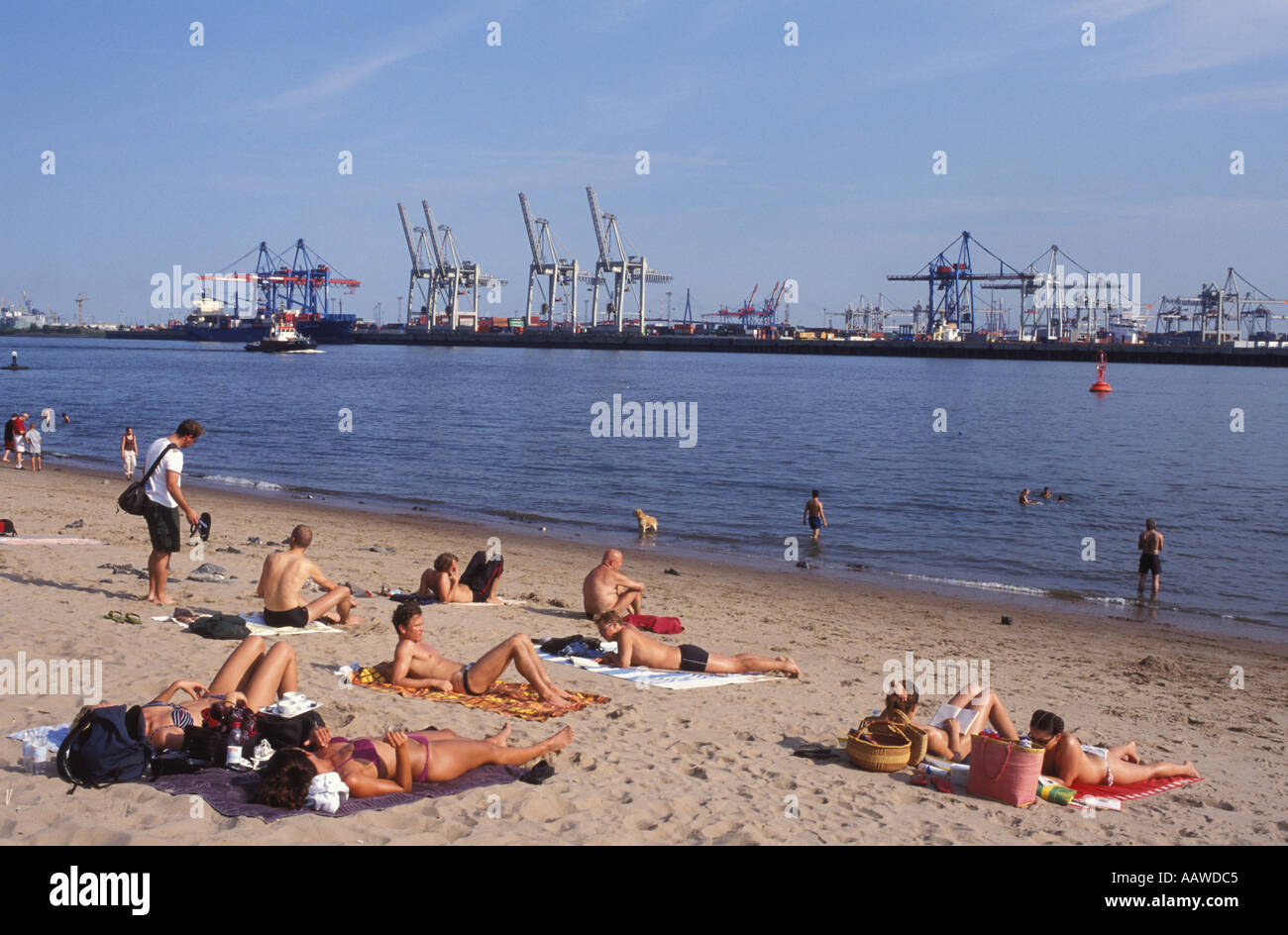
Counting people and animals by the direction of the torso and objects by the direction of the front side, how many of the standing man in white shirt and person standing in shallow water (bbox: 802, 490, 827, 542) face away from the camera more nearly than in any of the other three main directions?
1

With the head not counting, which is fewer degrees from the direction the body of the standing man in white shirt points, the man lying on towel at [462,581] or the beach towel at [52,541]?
the man lying on towel

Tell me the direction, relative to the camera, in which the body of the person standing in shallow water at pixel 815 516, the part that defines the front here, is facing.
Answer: away from the camera

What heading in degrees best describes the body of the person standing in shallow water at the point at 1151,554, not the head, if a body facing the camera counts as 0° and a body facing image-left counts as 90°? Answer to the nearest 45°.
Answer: approximately 180°

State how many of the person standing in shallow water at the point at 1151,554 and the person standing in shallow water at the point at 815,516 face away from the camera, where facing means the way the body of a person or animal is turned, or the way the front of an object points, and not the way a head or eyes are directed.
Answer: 2

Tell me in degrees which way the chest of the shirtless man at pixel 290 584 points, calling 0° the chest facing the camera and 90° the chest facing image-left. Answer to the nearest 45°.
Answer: approximately 225°

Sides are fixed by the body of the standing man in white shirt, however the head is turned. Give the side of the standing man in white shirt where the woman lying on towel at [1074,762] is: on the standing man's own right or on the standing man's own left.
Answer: on the standing man's own right

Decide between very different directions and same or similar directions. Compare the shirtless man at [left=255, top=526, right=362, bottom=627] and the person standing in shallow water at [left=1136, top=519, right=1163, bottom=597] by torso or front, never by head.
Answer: same or similar directions

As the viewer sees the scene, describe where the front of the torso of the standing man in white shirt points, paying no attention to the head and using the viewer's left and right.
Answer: facing to the right of the viewer

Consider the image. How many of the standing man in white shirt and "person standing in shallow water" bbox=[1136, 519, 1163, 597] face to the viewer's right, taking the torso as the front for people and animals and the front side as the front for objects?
1

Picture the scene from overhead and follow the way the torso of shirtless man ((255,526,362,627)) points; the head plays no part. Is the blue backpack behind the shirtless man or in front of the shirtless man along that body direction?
behind
